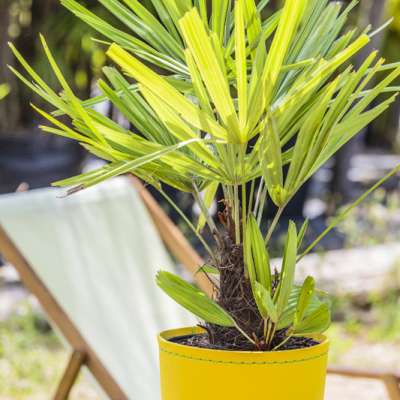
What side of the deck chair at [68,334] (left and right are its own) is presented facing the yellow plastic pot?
front

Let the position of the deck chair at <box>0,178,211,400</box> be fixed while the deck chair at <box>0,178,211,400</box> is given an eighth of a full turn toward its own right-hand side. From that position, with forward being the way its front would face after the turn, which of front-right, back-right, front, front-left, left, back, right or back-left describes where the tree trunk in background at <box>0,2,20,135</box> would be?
back

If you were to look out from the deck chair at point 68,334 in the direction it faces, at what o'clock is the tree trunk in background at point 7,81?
The tree trunk in background is roughly at 7 o'clock from the deck chair.

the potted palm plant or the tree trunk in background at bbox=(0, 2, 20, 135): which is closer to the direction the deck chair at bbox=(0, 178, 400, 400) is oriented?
the potted palm plant

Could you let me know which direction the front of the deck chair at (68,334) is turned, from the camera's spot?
facing the viewer and to the right of the viewer

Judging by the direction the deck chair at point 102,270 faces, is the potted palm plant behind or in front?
in front
